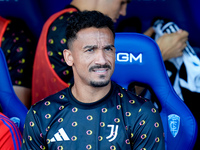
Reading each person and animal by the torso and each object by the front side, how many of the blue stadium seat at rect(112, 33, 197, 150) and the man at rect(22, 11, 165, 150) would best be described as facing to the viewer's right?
0

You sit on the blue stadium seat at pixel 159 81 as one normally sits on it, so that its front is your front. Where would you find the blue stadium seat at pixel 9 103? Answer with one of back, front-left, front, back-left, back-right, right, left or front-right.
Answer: right

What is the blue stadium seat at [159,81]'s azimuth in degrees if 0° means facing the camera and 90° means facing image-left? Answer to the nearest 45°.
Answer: approximately 0°

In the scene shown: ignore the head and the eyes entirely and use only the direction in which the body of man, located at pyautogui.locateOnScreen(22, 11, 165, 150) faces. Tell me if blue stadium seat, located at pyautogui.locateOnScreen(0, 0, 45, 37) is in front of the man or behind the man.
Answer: behind
